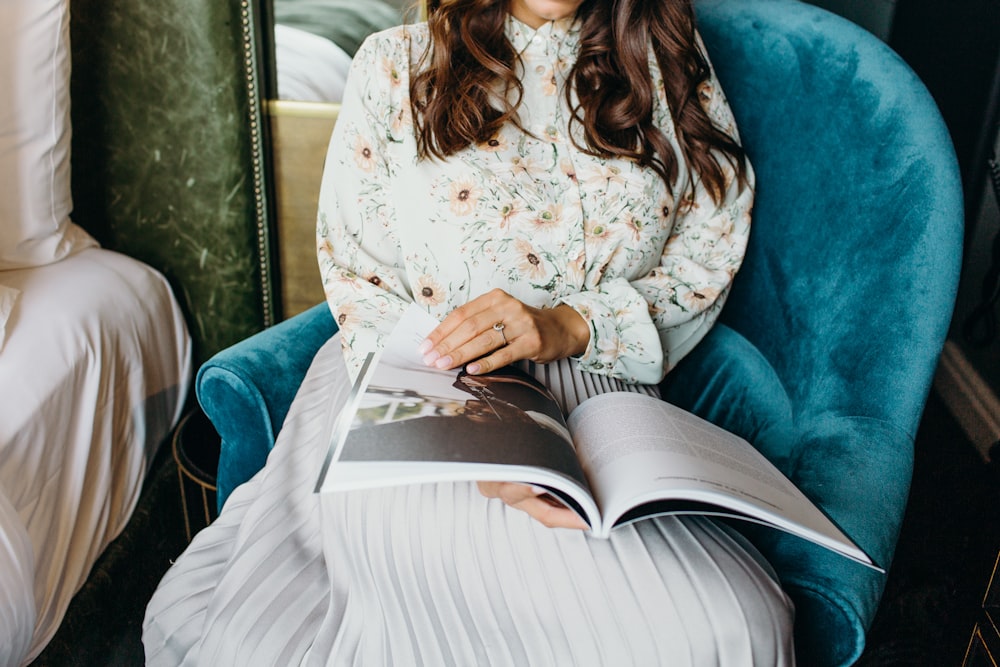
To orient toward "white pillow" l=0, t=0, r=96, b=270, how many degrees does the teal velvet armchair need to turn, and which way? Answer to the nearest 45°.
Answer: approximately 45° to its right

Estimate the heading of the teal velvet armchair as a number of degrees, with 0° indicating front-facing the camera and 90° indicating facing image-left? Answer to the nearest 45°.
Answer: approximately 45°

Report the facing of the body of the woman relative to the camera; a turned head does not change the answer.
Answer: toward the camera

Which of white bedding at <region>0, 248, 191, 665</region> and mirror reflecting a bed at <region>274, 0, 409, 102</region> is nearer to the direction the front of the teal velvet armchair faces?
the white bedding
